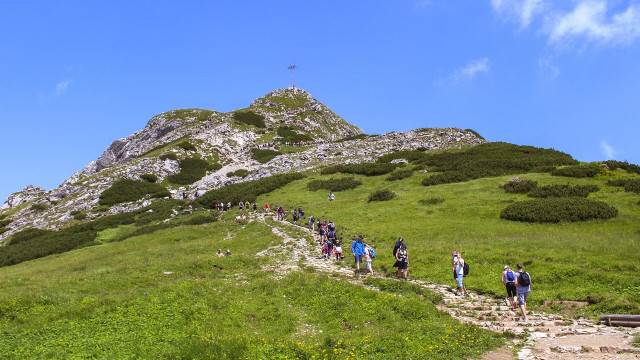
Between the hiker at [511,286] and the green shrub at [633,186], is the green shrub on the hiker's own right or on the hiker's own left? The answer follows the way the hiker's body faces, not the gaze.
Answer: on the hiker's own right

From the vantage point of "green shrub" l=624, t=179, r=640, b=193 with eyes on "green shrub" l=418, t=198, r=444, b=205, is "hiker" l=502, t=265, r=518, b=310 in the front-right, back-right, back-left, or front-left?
front-left

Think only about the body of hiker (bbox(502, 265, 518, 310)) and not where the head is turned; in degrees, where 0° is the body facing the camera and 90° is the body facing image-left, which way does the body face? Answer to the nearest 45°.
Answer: approximately 135°

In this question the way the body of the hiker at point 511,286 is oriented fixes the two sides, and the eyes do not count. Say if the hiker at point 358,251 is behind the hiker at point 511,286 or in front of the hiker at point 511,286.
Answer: in front

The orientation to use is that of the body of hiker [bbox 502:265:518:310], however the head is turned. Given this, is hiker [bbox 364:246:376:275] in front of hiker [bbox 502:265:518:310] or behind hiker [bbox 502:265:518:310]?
in front

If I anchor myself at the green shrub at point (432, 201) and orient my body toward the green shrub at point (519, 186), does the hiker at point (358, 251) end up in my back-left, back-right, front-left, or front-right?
back-right

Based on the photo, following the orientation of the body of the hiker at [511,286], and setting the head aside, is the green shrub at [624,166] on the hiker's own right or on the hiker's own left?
on the hiker's own right
